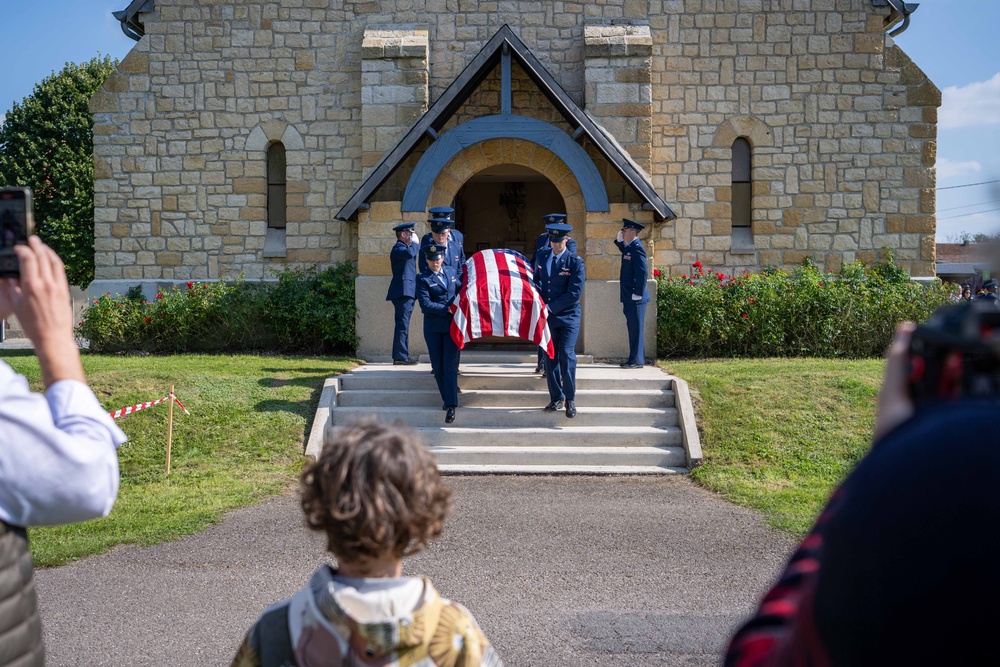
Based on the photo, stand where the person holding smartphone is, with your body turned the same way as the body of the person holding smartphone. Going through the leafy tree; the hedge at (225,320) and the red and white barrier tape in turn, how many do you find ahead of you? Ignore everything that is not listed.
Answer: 3

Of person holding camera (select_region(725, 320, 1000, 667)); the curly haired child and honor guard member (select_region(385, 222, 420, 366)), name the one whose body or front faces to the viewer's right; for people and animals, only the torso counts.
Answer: the honor guard member

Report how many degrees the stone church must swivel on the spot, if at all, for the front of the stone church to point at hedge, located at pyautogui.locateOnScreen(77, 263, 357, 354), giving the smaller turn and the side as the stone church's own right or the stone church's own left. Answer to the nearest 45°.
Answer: approximately 90° to the stone church's own right

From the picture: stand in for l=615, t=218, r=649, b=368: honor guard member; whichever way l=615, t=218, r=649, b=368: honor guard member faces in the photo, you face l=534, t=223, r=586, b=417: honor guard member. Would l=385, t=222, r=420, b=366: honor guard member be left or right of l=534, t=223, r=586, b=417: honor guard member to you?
right

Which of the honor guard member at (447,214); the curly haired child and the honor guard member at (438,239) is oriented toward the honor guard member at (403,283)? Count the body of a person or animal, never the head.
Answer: the curly haired child

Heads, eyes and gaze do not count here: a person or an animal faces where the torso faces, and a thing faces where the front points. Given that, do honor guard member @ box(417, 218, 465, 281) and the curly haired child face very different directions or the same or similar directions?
very different directions

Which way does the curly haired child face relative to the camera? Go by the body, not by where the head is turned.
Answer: away from the camera

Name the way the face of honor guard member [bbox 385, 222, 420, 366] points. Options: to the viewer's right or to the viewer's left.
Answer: to the viewer's right

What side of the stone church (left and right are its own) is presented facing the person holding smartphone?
front

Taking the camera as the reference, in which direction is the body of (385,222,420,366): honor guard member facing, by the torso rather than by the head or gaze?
to the viewer's right

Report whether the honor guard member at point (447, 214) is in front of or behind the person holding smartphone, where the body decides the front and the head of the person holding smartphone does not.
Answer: in front

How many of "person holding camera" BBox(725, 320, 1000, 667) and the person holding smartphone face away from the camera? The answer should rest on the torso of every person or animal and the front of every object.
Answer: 2

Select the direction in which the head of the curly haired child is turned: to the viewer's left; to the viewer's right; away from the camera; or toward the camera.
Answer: away from the camera

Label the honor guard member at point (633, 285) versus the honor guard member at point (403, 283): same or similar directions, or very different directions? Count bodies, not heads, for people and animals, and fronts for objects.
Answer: very different directions
